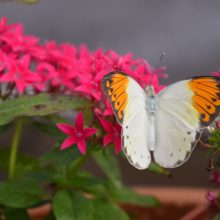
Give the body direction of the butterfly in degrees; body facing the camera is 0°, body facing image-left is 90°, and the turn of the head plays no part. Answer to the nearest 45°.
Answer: approximately 180°
